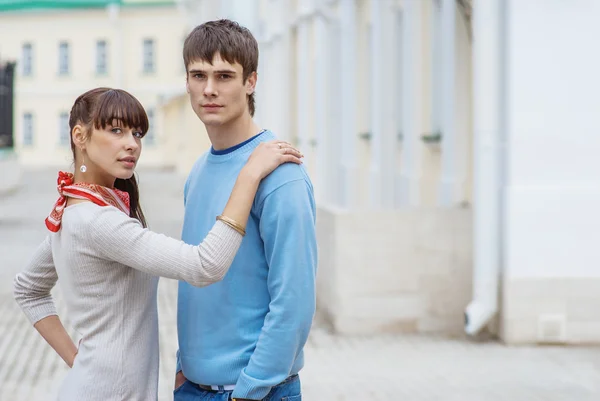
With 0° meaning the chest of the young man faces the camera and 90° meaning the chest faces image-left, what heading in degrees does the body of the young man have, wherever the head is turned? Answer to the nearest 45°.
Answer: approximately 45°

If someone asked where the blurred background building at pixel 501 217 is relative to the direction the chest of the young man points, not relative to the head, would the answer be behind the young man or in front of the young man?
behind

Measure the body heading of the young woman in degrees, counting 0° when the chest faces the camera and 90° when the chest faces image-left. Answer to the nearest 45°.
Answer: approximately 225°
